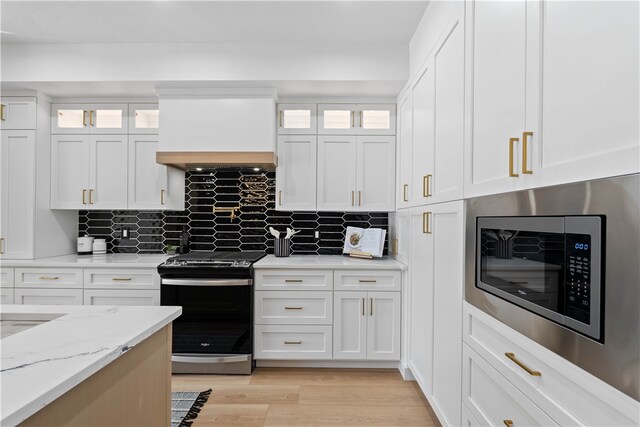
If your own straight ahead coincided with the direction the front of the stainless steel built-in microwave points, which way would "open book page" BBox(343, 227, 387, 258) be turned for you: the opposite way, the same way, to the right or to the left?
to the left

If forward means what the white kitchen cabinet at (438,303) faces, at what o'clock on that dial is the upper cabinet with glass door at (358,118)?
The upper cabinet with glass door is roughly at 2 o'clock from the white kitchen cabinet.

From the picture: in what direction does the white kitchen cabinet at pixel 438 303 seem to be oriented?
to the viewer's left

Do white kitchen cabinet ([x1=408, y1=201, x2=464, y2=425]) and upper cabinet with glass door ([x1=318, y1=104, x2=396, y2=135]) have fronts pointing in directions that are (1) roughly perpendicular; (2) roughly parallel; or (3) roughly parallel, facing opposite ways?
roughly perpendicular

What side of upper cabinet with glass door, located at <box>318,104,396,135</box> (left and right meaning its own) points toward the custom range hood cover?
right

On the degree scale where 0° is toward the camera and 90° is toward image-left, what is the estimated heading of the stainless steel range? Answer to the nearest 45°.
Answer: approximately 0°

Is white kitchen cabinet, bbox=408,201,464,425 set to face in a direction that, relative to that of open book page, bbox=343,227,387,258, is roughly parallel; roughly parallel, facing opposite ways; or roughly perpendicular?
roughly perpendicular

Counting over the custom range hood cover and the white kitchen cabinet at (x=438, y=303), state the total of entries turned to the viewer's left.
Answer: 1
